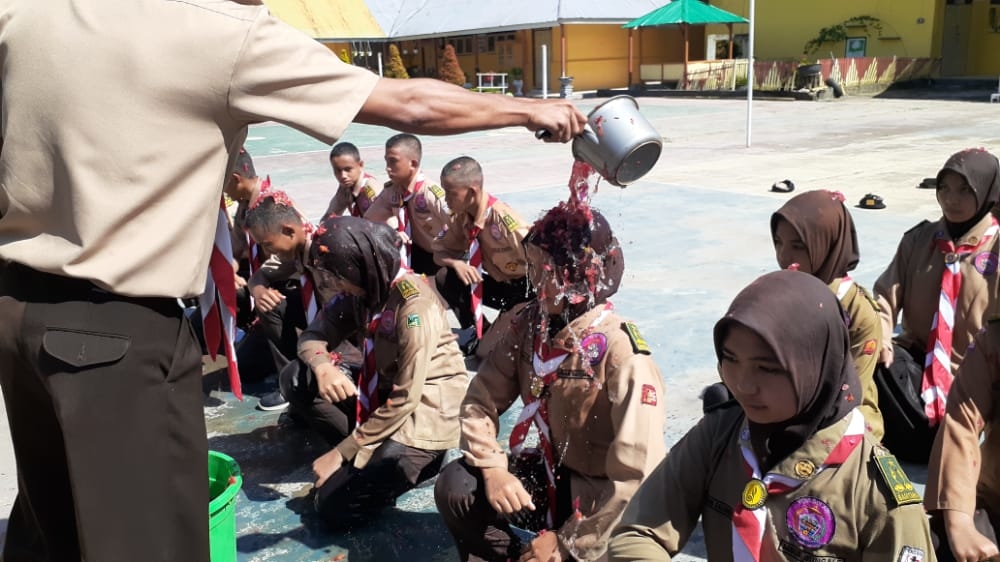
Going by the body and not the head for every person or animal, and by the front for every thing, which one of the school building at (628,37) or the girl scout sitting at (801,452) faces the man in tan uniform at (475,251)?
the school building

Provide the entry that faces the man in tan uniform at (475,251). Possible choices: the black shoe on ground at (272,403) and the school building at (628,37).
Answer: the school building

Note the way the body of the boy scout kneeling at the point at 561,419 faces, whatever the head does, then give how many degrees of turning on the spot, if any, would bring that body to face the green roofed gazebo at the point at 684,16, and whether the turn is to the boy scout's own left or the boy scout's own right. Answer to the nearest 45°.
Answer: approximately 135° to the boy scout's own right

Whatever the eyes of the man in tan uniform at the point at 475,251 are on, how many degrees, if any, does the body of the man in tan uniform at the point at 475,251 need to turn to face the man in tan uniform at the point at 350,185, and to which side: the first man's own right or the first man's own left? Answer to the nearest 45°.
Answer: approximately 90° to the first man's own right

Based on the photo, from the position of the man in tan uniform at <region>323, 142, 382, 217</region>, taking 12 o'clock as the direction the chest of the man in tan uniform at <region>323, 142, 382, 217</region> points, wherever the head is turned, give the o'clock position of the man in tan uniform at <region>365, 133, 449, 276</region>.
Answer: the man in tan uniform at <region>365, 133, 449, 276</region> is roughly at 9 o'clock from the man in tan uniform at <region>323, 142, 382, 217</region>.

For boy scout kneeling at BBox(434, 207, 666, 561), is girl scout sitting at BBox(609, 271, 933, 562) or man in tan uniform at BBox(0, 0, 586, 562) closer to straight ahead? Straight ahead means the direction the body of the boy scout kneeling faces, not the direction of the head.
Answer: the man in tan uniform
